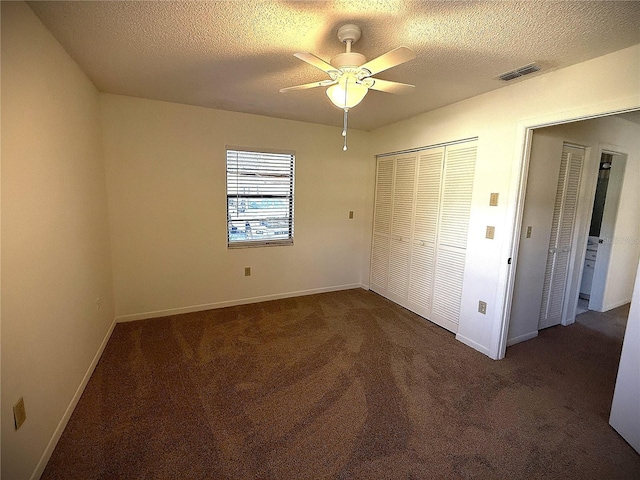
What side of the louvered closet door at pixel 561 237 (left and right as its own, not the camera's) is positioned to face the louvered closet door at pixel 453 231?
right

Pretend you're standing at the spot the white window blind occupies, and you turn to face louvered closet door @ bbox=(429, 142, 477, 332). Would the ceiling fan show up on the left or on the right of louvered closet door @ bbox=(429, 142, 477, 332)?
right

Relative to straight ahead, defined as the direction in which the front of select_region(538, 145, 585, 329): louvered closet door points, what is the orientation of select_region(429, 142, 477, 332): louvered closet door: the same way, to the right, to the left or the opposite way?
to the right

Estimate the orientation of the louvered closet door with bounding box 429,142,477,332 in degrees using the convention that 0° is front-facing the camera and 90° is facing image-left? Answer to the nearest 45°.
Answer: approximately 45°

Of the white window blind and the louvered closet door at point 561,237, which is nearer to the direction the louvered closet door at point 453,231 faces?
the white window blind

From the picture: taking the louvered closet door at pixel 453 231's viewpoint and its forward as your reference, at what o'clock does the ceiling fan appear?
The ceiling fan is roughly at 11 o'clock from the louvered closet door.

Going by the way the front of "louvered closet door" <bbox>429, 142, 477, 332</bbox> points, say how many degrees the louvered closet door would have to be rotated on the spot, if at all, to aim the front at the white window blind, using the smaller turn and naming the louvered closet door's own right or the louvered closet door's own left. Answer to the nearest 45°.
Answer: approximately 45° to the louvered closet door's own right

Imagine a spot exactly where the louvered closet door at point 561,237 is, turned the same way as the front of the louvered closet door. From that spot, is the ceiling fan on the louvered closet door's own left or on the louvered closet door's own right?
on the louvered closet door's own right
